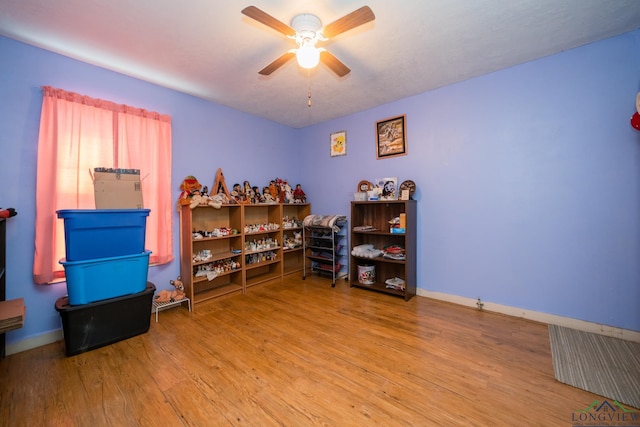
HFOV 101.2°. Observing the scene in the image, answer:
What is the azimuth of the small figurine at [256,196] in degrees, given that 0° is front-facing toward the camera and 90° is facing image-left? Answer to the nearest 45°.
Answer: approximately 315°

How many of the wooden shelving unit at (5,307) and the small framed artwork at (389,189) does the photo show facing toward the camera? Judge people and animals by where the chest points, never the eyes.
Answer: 1

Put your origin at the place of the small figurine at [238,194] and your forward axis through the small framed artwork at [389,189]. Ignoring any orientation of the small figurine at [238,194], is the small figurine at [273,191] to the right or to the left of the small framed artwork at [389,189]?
left

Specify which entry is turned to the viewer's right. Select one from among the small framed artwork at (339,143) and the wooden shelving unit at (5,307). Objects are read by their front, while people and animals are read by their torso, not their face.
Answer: the wooden shelving unit

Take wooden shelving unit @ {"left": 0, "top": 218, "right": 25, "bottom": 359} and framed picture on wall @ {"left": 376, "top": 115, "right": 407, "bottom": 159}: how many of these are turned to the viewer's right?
1

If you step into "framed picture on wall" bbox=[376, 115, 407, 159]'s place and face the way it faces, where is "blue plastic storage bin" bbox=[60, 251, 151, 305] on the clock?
The blue plastic storage bin is roughly at 12 o'clock from the framed picture on wall.

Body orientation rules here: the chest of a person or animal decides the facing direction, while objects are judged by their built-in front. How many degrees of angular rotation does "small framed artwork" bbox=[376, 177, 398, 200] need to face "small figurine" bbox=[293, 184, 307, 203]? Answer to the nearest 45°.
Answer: approximately 90° to its right
